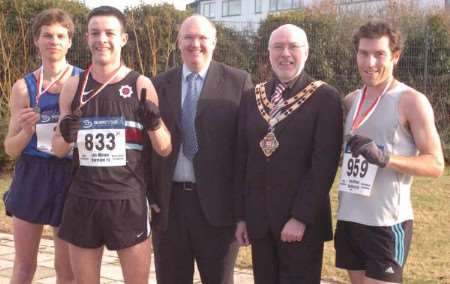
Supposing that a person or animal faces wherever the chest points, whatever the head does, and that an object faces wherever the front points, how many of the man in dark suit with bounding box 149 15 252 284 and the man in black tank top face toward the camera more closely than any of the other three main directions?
2

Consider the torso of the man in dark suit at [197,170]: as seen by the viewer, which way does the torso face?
toward the camera

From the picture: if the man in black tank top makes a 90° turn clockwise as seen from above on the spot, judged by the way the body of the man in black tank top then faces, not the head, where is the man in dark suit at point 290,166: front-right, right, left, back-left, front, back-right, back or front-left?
back

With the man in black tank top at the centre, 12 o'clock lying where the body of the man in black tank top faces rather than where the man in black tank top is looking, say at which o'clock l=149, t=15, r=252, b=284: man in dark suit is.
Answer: The man in dark suit is roughly at 8 o'clock from the man in black tank top.

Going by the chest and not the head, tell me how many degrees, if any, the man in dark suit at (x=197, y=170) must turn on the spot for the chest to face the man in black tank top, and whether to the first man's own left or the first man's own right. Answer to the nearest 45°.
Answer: approximately 45° to the first man's own right

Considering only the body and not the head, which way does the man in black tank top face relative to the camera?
toward the camera

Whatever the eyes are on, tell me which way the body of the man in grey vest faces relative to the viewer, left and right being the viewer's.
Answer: facing the viewer and to the left of the viewer

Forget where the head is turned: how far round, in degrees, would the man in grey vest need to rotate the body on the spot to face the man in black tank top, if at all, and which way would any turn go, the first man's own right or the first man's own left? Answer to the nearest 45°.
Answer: approximately 45° to the first man's own right
